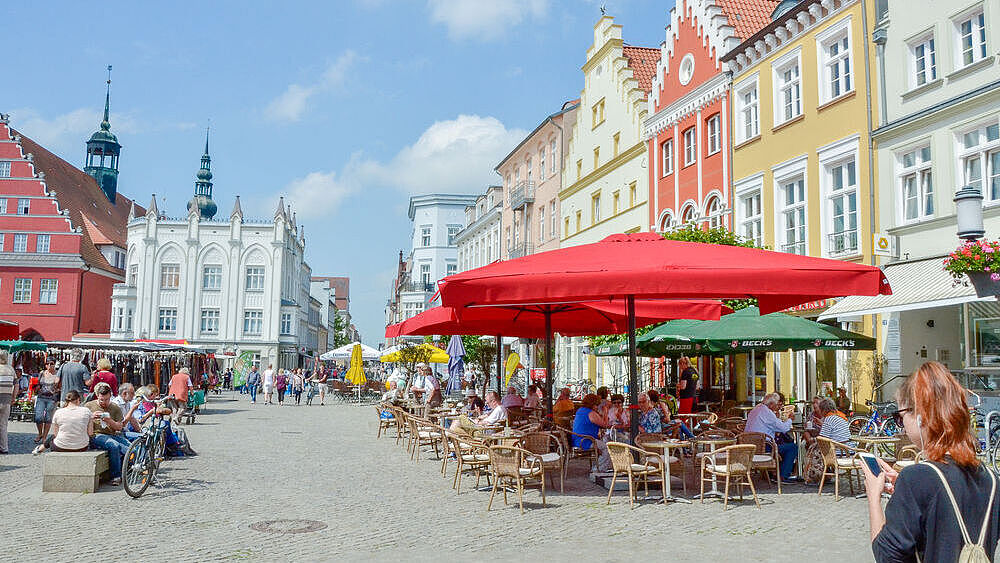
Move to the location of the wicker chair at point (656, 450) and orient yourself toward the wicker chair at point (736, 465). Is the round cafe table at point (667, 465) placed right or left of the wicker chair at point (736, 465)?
right

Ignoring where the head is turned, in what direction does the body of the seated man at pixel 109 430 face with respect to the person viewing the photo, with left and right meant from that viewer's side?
facing the viewer and to the right of the viewer

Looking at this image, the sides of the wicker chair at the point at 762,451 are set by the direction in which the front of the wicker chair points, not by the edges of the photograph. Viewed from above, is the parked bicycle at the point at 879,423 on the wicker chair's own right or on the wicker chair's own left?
on the wicker chair's own right

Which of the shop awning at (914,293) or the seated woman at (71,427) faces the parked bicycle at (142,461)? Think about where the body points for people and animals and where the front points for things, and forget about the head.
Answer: the shop awning

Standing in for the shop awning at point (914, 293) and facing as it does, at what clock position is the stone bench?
The stone bench is roughly at 12 o'clock from the shop awning.

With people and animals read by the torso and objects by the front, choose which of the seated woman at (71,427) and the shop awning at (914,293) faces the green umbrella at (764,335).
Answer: the shop awning

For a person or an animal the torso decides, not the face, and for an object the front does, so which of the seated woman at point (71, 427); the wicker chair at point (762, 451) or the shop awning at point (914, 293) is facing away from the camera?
the seated woman

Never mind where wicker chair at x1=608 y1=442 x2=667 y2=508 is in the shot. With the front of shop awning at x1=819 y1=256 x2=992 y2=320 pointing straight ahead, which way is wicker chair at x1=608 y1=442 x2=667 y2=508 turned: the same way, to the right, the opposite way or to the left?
the opposite way

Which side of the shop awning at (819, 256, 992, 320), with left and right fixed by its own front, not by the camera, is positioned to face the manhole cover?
front

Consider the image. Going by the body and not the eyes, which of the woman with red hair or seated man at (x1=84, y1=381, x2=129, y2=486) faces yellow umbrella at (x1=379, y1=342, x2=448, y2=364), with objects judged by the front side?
the woman with red hair

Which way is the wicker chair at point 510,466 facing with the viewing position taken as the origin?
facing away from the viewer and to the right of the viewer

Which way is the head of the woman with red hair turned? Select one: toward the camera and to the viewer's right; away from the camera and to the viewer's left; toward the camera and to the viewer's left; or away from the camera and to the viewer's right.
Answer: away from the camera and to the viewer's left
